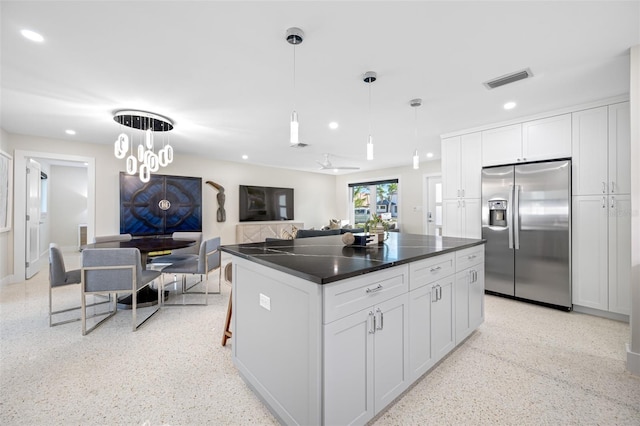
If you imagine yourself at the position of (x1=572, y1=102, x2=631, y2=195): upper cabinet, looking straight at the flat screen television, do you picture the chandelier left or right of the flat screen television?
left

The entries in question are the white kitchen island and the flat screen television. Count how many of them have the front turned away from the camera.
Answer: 0

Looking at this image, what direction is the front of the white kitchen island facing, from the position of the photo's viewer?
facing the viewer and to the right of the viewer

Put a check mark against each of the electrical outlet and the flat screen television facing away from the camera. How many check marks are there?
0

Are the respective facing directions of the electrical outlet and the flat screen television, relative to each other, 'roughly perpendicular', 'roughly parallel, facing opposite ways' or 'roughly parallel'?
roughly perpendicular

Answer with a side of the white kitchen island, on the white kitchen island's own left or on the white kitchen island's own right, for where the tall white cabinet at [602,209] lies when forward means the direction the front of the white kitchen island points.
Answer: on the white kitchen island's own left

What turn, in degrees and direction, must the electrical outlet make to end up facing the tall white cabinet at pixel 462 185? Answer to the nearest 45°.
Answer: approximately 180°

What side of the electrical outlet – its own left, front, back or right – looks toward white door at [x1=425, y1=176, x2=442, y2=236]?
back

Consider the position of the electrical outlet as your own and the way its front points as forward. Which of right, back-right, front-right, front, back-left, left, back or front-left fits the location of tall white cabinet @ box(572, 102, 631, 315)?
back-left

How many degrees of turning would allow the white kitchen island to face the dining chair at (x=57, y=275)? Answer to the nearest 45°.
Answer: approximately 135° to its right
